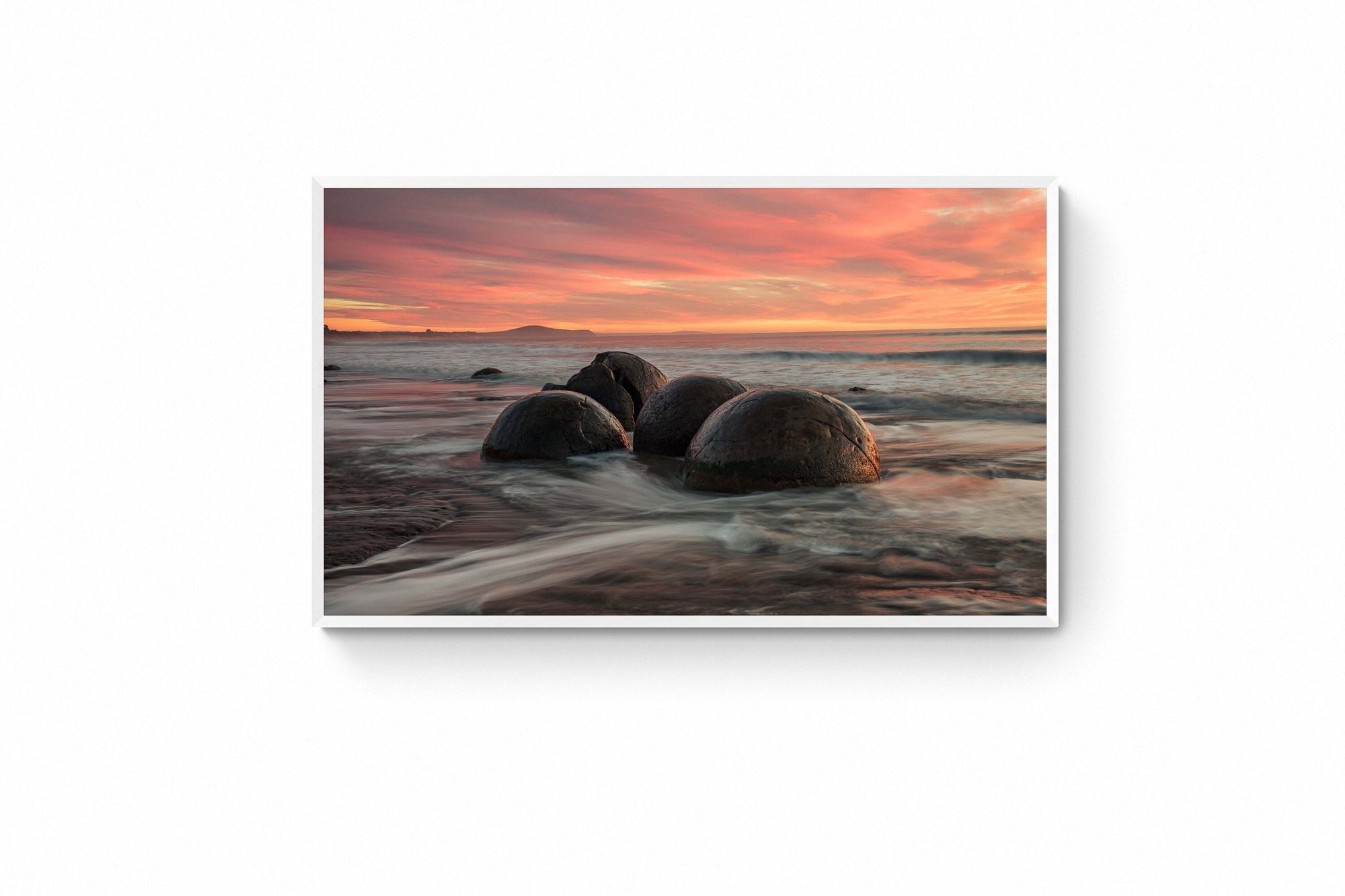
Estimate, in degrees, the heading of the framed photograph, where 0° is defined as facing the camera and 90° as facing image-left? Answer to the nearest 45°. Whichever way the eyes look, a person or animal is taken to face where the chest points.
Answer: approximately 0°
